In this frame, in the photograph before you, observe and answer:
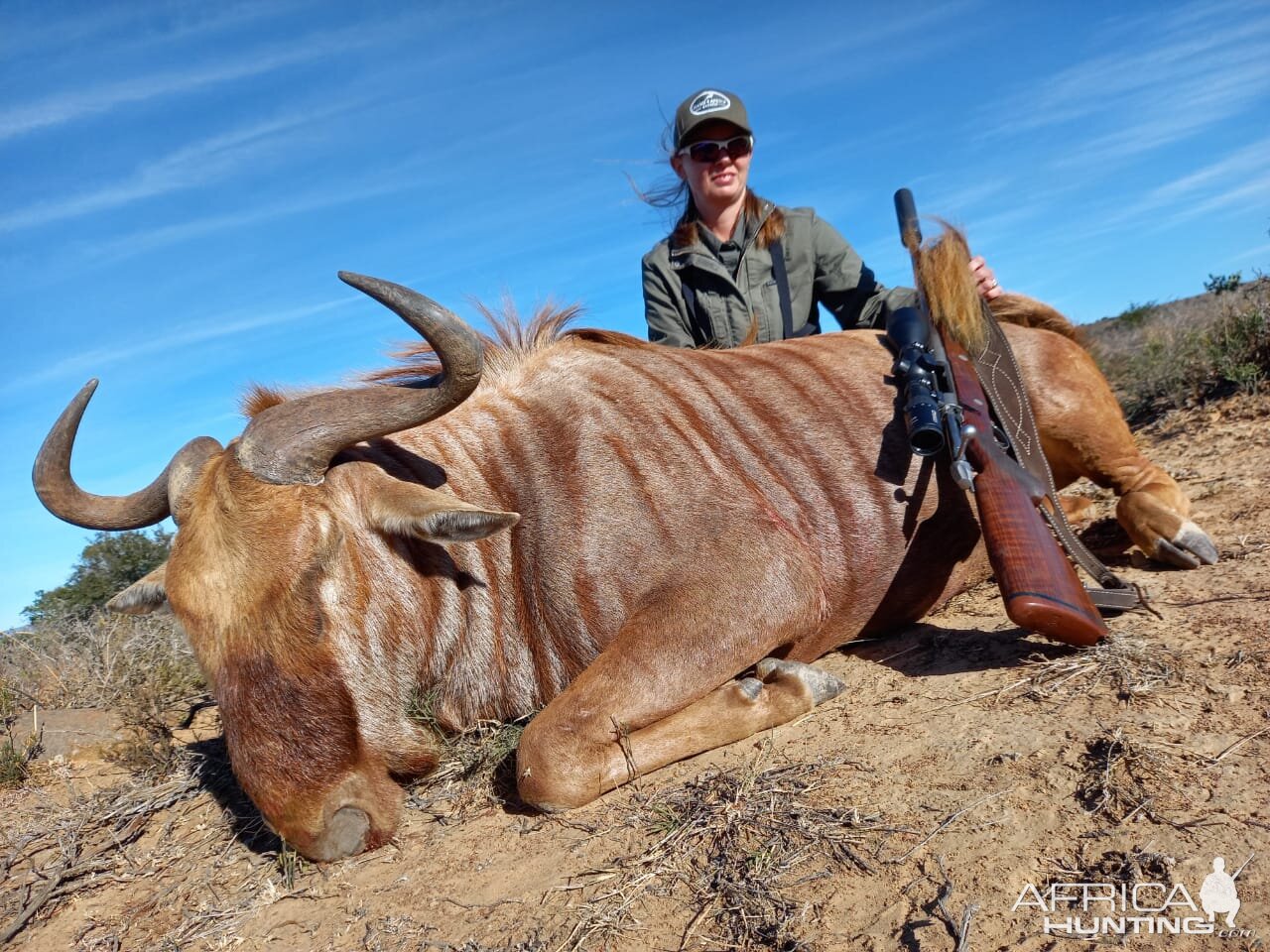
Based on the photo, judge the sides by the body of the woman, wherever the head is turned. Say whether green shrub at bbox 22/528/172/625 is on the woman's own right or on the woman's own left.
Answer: on the woman's own right

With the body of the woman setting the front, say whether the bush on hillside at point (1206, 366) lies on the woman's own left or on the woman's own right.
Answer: on the woman's own left

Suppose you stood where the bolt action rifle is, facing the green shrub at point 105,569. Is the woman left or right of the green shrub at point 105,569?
right

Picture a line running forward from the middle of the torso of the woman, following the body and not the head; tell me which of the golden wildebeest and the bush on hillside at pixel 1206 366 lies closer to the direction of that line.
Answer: the golden wildebeest

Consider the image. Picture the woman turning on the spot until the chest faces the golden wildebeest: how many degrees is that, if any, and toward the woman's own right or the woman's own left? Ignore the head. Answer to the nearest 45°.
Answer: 0° — they already face it

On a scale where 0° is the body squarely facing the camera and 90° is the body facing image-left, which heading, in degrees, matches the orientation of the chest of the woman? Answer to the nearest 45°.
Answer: approximately 0°
